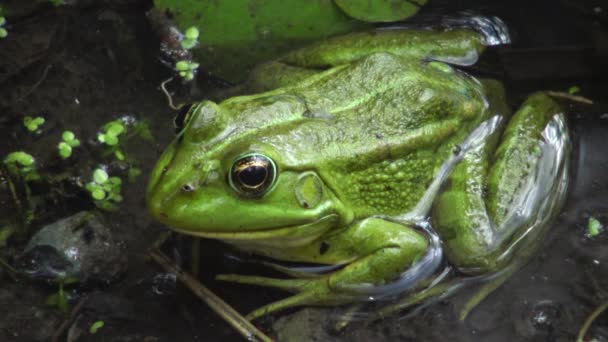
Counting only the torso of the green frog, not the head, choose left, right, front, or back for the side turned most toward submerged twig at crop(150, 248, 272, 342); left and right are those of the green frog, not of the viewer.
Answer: front

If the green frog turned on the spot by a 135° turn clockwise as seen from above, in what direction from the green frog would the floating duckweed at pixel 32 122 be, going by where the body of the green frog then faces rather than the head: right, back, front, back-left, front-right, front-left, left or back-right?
left

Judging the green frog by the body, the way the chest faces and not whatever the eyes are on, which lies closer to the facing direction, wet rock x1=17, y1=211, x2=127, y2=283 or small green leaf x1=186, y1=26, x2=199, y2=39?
the wet rock

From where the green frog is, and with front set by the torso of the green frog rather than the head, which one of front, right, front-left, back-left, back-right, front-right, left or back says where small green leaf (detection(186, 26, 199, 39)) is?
right

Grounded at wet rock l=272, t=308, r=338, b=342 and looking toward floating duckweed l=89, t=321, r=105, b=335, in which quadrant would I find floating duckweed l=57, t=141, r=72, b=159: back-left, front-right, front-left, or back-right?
front-right

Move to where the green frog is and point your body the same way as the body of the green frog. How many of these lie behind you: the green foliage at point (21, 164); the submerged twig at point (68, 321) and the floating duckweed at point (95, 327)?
0

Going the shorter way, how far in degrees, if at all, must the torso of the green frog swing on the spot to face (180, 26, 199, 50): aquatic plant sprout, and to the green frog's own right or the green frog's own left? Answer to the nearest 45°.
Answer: approximately 90° to the green frog's own right

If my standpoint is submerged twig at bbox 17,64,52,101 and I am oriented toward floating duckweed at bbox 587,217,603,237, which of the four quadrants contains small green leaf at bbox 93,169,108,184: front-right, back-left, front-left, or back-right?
front-right

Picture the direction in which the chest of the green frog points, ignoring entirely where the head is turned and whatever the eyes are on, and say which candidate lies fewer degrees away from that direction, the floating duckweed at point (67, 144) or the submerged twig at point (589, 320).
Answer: the floating duckweed

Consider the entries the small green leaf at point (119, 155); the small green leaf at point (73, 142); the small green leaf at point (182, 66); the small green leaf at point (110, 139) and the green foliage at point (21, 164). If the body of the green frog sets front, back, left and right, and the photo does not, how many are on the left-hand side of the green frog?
0

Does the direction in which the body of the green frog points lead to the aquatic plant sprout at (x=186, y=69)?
no

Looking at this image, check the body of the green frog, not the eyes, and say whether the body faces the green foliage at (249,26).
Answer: no

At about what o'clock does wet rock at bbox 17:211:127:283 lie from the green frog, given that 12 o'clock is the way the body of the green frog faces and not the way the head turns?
The wet rock is roughly at 1 o'clock from the green frog.

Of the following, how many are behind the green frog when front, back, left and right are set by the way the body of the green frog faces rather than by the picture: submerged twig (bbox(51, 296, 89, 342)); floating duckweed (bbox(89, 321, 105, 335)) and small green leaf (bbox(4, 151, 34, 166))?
0

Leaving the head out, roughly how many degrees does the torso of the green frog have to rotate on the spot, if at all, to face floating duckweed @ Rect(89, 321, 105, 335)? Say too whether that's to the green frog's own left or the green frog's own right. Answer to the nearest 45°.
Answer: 0° — it already faces it

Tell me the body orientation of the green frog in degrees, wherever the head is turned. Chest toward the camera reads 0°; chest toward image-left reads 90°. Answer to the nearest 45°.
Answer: approximately 45°

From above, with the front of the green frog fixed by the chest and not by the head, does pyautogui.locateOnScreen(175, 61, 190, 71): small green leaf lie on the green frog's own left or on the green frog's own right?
on the green frog's own right

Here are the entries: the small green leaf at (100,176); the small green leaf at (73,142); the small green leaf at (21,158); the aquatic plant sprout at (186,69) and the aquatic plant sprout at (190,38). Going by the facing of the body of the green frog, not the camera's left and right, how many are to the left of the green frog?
0

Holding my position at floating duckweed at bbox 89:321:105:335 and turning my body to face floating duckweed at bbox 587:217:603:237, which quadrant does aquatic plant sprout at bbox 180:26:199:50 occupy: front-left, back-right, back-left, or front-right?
front-left

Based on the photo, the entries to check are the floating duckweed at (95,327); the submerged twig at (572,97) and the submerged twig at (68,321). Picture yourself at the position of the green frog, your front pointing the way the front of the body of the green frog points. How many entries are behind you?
1

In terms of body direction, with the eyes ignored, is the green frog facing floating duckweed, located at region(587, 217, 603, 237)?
no
